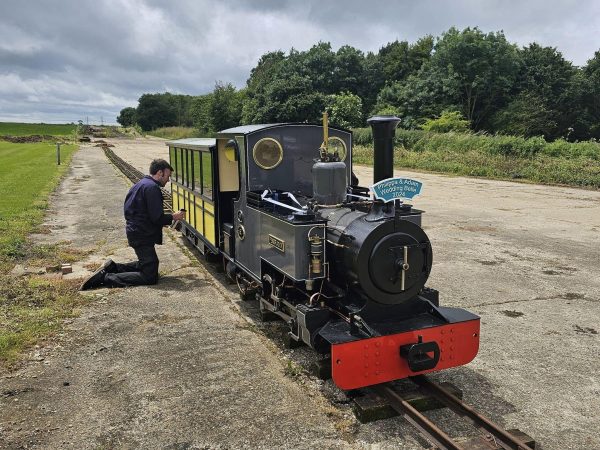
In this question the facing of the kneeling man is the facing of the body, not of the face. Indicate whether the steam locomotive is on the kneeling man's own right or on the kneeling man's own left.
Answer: on the kneeling man's own right

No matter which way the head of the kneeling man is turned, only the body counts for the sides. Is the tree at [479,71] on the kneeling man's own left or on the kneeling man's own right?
on the kneeling man's own left

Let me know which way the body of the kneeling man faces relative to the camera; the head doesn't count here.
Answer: to the viewer's right

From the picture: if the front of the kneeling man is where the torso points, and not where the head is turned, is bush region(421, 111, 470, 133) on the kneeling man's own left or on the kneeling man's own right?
on the kneeling man's own left

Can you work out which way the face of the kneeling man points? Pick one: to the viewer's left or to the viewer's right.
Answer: to the viewer's right

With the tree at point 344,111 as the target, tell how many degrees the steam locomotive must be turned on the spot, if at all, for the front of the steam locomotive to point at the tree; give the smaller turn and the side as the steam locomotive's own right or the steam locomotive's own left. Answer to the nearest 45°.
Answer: approximately 135° to the steam locomotive's own left

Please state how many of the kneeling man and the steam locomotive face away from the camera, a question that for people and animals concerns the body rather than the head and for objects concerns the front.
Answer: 0

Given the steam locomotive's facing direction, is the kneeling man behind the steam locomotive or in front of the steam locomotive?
behind

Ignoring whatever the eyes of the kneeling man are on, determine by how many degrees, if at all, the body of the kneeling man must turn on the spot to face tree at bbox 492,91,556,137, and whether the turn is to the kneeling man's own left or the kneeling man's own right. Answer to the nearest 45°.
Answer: approximately 45° to the kneeling man's own left

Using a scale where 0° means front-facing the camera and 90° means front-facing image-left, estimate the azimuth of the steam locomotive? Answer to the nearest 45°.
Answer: approximately 315°
